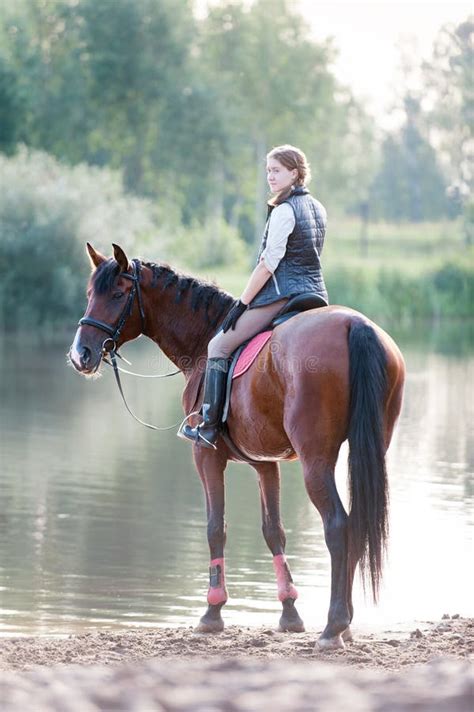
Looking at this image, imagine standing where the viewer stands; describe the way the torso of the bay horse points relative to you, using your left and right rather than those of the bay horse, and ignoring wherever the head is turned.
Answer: facing away from the viewer and to the left of the viewer

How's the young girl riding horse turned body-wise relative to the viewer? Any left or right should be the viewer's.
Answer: facing away from the viewer and to the left of the viewer

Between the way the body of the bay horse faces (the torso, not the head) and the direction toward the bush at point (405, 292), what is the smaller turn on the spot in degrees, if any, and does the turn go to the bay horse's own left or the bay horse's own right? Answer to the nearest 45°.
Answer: approximately 45° to the bay horse's own right
